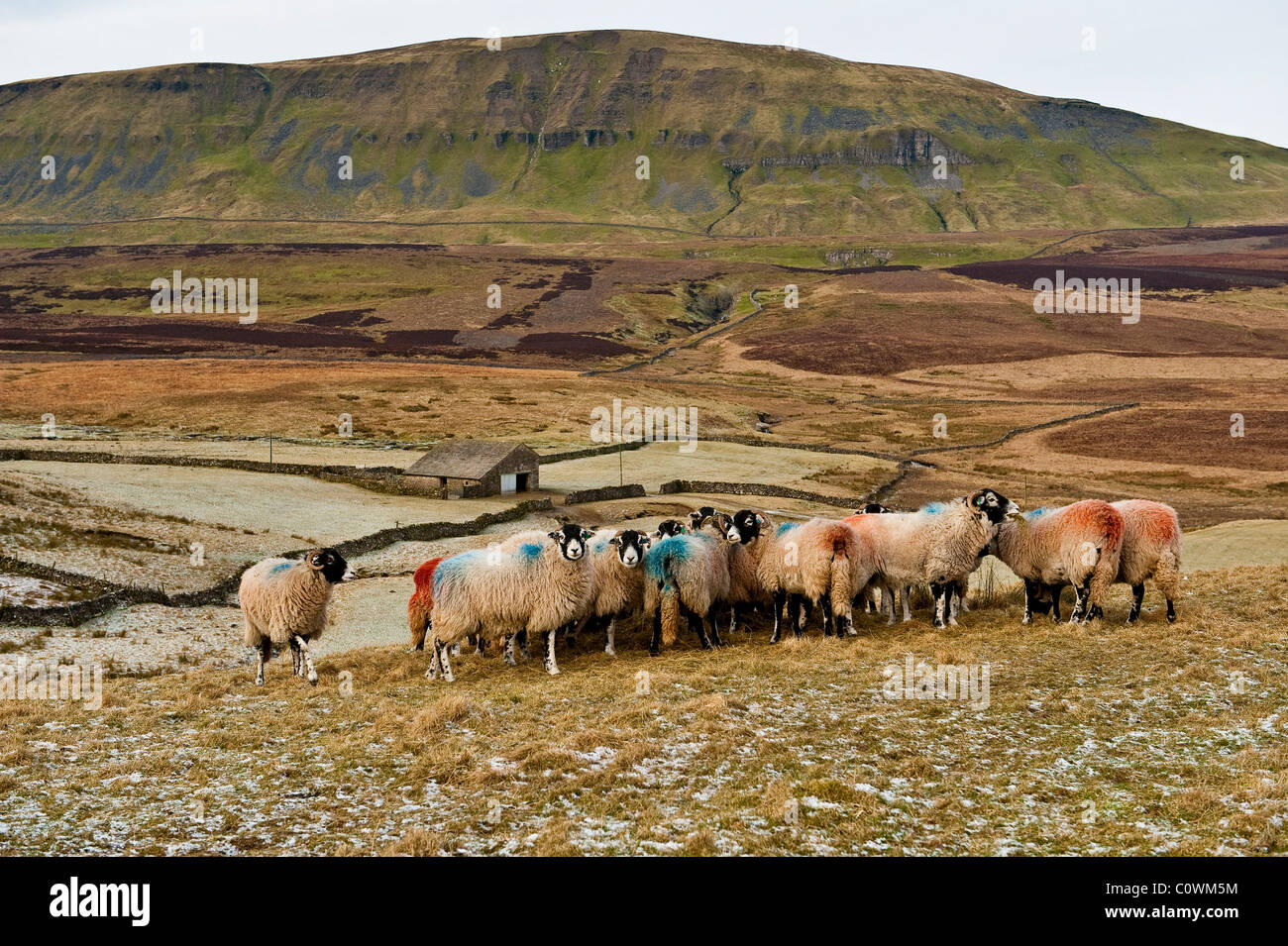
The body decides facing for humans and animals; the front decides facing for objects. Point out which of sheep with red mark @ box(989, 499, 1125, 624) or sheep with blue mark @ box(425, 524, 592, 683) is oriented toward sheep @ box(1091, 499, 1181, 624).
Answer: the sheep with blue mark

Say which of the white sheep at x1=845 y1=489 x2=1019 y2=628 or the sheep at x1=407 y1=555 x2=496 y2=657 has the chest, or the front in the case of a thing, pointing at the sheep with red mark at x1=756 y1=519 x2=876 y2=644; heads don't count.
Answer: the sheep

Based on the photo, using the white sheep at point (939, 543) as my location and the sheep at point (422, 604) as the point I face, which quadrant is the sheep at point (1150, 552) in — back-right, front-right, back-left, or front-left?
back-left

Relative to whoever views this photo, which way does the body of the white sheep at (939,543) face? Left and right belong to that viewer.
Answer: facing to the right of the viewer

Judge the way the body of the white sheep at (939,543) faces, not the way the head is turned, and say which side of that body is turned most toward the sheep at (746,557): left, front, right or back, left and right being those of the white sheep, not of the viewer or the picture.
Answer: back

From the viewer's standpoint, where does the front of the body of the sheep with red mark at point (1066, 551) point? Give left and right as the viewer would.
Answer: facing away from the viewer and to the left of the viewer

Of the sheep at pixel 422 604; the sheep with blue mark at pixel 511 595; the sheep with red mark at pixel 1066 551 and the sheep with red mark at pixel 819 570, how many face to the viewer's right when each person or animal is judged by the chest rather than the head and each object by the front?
2

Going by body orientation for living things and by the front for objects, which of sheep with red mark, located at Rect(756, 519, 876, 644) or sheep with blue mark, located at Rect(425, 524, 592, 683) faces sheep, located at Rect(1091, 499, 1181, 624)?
the sheep with blue mark

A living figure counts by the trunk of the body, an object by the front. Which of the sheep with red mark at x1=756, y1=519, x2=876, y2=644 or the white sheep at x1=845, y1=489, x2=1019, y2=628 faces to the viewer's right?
the white sheep

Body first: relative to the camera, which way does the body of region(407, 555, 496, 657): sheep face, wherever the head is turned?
to the viewer's right

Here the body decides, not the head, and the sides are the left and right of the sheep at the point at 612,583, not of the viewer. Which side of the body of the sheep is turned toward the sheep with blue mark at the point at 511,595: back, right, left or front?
right

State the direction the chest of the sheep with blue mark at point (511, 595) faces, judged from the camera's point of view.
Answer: to the viewer's right

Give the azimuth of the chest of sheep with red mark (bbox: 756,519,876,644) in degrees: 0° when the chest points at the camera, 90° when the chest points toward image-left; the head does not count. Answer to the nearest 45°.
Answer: approximately 135°

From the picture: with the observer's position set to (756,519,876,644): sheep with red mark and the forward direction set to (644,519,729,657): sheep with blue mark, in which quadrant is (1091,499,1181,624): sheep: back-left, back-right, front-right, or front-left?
back-left
